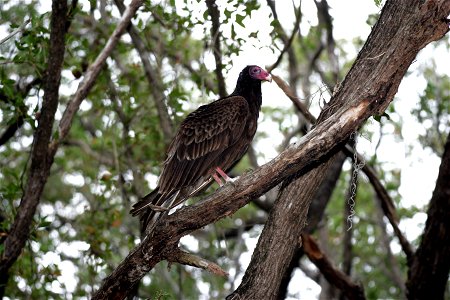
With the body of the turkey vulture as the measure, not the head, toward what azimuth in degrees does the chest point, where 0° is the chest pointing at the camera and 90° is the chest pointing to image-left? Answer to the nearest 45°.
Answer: approximately 270°

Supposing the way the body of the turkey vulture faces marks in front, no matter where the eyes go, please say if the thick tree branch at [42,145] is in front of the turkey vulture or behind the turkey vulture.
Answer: behind
